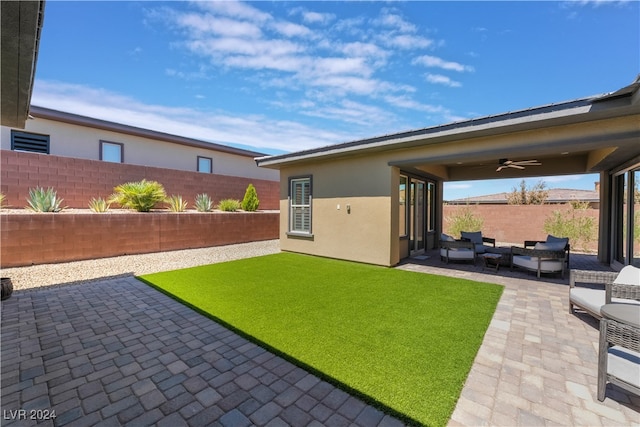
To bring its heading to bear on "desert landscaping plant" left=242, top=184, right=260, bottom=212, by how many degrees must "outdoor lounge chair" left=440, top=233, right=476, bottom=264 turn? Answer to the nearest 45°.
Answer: approximately 180°

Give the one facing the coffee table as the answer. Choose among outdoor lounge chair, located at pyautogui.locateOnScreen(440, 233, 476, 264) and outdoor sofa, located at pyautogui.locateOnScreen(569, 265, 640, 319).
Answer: the outdoor lounge chair

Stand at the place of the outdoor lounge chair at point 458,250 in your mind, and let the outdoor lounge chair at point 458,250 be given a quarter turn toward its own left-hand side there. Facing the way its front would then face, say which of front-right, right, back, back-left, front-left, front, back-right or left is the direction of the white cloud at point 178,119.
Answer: left

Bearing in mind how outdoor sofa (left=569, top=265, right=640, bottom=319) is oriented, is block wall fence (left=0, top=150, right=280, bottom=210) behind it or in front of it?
in front

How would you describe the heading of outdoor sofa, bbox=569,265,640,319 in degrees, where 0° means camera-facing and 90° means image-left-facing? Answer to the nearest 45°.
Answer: approximately 45°

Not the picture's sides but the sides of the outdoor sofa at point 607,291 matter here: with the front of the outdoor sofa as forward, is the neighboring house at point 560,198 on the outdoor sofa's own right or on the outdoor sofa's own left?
on the outdoor sofa's own right

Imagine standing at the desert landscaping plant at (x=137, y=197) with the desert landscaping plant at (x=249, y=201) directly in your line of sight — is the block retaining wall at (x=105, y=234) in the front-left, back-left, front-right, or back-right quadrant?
back-right

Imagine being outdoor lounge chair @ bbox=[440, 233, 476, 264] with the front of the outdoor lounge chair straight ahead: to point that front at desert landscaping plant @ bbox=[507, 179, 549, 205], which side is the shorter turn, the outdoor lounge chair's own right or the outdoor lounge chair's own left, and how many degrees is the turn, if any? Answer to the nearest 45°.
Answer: approximately 90° to the outdoor lounge chair's own left

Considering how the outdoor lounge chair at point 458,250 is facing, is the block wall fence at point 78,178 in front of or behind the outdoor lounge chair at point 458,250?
behind

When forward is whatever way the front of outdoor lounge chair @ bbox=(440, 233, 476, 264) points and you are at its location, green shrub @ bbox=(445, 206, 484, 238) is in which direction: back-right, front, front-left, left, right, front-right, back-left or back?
left

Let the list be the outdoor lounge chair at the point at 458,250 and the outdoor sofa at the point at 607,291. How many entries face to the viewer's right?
1

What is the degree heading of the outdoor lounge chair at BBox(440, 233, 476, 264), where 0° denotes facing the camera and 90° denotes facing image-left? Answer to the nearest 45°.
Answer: approximately 270°
